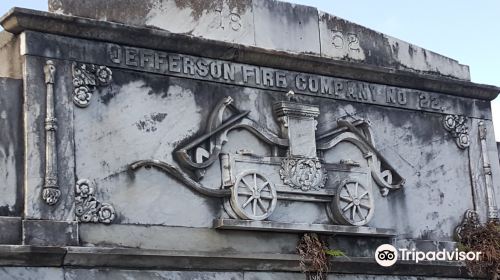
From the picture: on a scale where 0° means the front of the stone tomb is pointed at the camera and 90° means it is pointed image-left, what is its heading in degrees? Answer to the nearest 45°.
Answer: approximately 315°
